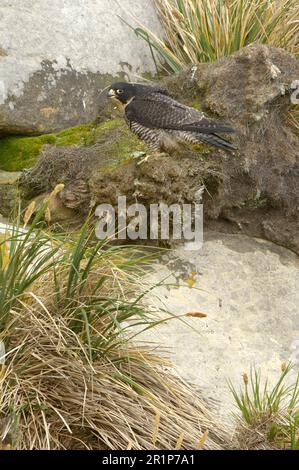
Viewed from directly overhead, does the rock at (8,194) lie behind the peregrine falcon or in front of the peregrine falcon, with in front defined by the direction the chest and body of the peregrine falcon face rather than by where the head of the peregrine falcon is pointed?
in front

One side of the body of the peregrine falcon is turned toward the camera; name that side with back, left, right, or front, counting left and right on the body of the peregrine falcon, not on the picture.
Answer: left

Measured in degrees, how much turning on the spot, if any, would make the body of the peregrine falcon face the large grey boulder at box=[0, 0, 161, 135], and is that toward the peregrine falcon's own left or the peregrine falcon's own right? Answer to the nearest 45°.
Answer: approximately 45° to the peregrine falcon's own right

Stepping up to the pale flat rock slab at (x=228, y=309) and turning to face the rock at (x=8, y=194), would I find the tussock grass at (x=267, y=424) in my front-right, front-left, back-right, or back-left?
back-left

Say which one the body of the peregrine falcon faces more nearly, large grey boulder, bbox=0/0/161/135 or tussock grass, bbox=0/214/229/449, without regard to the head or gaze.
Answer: the large grey boulder

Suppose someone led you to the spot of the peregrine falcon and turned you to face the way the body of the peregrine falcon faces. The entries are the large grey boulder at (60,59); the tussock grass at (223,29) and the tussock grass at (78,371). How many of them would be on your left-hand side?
1
